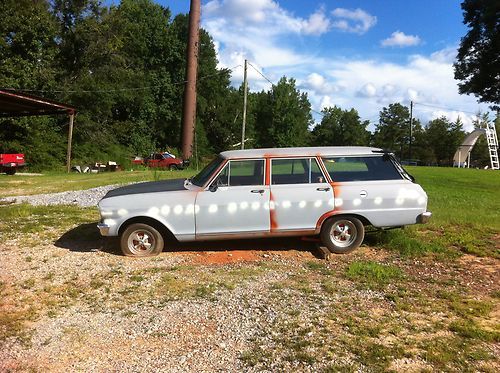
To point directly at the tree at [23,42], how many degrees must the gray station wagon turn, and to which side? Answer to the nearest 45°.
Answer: approximately 45° to its right

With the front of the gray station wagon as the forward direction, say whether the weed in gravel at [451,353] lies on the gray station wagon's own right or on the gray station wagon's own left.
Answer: on the gray station wagon's own left

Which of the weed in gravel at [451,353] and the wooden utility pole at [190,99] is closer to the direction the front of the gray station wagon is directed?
the wooden utility pole

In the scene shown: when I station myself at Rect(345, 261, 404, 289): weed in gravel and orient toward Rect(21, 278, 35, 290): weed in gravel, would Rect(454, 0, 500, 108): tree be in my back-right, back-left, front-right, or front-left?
back-right

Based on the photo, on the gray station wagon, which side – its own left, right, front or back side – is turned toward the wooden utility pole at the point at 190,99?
right

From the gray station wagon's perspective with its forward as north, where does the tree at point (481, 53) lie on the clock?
The tree is roughly at 4 o'clock from the gray station wagon.

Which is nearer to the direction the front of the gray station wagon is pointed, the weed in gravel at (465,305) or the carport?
the carport

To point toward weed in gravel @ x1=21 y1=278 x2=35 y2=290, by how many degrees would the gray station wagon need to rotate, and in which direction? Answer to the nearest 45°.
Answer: approximately 45° to its left

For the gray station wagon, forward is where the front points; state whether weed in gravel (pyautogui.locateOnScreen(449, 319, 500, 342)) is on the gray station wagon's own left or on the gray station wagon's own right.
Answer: on the gray station wagon's own left

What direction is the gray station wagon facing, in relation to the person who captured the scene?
facing to the left of the viewer

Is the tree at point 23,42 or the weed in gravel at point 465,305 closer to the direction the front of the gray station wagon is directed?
the tree

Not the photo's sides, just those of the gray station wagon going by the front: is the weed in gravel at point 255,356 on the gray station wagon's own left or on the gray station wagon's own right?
on the gray station wagon's own left

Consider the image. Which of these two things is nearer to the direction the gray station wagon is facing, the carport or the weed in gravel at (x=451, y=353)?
the carport

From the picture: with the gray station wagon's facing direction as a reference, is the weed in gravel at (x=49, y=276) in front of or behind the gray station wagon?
in front
